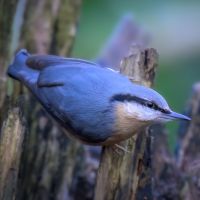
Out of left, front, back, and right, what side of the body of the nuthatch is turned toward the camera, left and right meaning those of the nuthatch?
right
